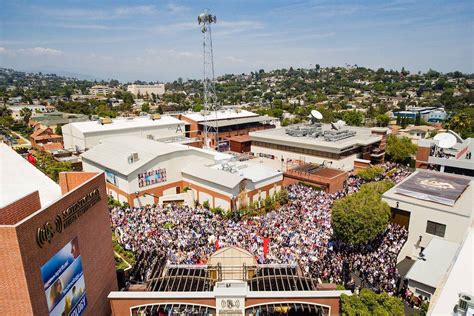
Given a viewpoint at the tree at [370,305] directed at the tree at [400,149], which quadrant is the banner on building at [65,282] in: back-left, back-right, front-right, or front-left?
back-left

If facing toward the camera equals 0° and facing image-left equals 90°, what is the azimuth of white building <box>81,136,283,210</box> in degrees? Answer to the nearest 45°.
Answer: approximately 315°

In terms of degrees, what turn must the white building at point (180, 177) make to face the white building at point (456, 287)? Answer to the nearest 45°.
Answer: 0° — it already faces it

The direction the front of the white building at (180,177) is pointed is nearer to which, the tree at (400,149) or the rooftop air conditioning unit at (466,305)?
the rooftop air conditioning unit

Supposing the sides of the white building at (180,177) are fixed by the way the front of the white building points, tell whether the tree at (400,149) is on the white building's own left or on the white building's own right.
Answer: on the white building's own left

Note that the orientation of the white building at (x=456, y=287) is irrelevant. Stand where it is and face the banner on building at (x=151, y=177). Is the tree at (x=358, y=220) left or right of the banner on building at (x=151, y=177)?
right

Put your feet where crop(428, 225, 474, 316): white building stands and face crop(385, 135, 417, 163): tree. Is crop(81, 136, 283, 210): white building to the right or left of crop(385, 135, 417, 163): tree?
left
